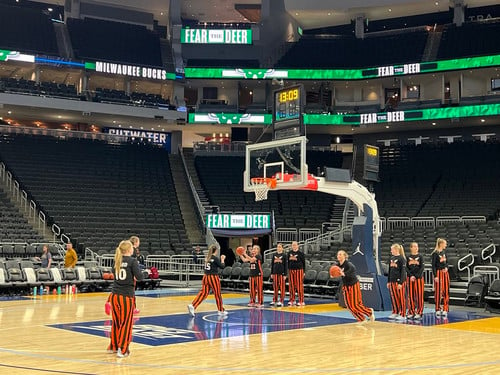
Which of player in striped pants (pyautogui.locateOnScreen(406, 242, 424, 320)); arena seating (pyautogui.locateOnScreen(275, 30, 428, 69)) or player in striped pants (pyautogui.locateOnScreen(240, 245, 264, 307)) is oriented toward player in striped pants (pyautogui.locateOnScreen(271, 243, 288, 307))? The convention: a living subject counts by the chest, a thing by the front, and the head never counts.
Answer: the arena seating

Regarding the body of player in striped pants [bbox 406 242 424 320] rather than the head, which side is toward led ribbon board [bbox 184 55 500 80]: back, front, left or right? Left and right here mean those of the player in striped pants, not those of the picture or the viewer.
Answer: back

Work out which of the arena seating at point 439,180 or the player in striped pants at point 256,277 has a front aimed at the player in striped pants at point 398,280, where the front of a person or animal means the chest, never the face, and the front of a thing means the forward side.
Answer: the arena seating

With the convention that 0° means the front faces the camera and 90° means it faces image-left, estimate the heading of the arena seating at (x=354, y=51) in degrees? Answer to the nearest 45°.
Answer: approximately 0°

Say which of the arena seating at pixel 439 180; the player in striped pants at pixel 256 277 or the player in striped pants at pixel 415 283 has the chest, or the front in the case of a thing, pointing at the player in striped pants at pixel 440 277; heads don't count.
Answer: the arena seating

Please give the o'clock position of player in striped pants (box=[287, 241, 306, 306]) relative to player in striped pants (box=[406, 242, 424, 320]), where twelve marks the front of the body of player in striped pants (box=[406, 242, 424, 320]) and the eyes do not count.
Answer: player in striped pants (box=[287, 241, 306, 306]) is roughly at 4 o'clock from player in striped pants (box=[406, 242, 424, 320]).

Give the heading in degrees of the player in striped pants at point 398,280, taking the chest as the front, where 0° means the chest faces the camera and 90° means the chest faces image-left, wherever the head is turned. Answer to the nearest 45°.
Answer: approximately 45°

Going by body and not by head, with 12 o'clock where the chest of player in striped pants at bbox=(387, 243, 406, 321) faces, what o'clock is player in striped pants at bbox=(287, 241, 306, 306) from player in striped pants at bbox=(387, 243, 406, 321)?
player in striped pants at bbox=(287, 241, 306, 306) is roughly at 3 o'clock from player in striped pants at bbox=(387, 243, 406, 321).

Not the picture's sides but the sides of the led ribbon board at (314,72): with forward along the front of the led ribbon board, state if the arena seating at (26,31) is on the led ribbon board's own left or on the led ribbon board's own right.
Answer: on the led ribbon board's own right

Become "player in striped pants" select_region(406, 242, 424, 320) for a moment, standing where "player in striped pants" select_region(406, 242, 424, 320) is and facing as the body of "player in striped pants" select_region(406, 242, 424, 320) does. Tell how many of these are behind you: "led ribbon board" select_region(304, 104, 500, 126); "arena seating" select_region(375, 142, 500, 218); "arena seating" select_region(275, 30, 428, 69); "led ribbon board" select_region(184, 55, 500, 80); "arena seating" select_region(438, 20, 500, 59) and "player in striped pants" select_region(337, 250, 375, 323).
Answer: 5

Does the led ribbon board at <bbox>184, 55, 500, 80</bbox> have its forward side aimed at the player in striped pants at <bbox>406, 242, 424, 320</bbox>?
yes
